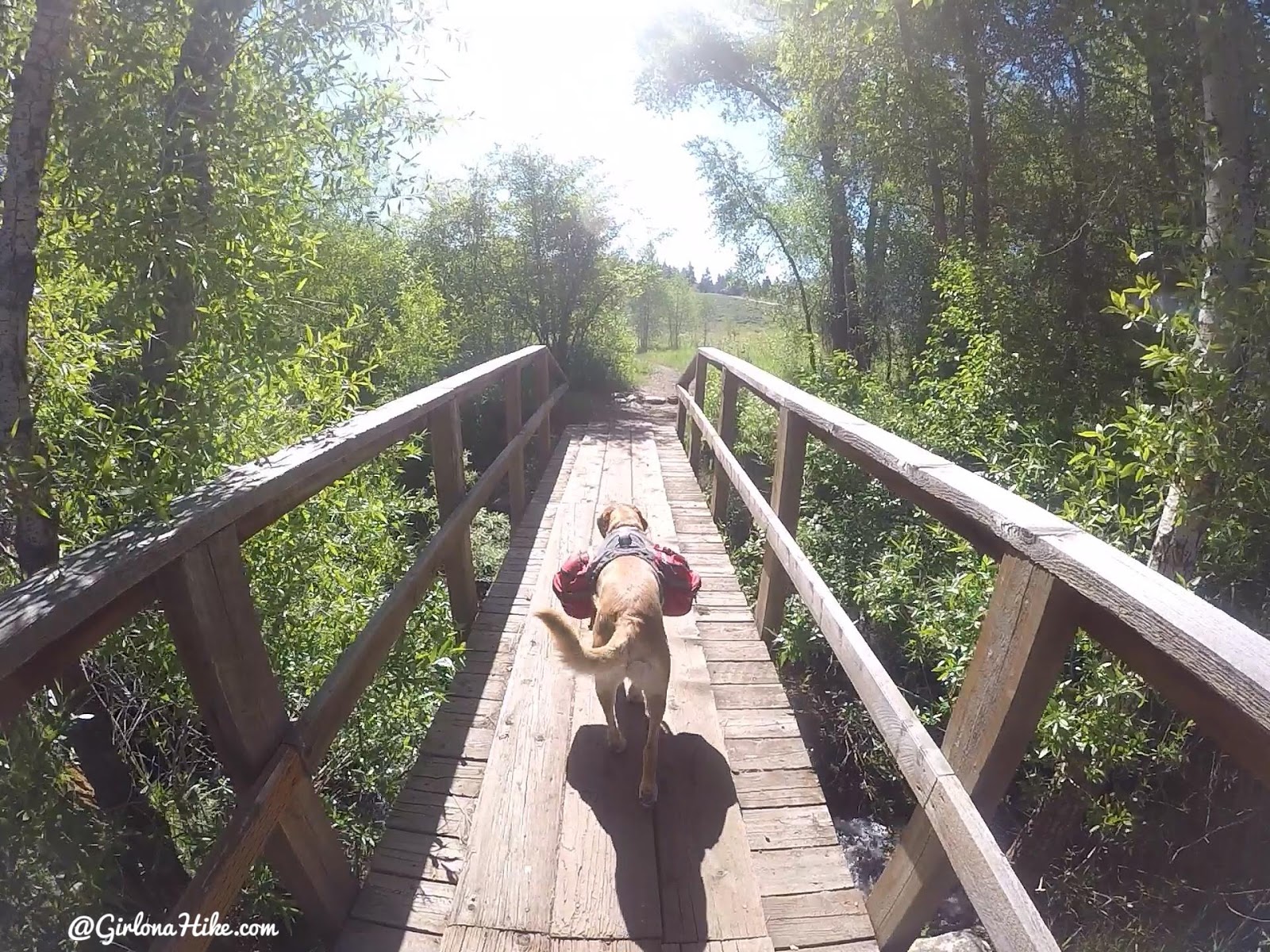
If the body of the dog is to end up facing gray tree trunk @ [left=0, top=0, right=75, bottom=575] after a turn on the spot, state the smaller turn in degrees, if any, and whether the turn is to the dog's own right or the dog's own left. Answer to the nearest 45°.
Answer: approximately 90° to the dog's own left

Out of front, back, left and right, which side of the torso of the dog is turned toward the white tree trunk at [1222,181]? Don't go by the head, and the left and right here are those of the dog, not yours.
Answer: right

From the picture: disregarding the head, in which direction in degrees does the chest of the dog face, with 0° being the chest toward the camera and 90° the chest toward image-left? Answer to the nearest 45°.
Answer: approximately 180°
